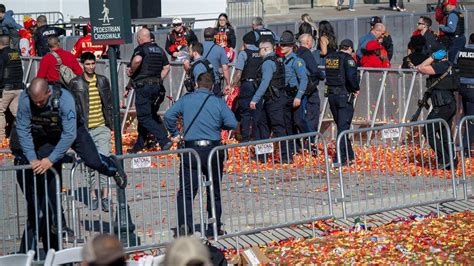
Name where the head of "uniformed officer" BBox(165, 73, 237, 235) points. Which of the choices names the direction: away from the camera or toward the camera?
away from the camera

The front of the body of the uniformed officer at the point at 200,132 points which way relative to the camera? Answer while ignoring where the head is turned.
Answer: away from the camera

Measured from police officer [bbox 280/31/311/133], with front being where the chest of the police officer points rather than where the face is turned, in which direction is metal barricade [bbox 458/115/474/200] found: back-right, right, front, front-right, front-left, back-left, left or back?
back-left

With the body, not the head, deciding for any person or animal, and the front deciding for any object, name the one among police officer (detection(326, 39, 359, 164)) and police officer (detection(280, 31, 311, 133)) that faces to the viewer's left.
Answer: police officer (detection(280, 31, 311, 133))

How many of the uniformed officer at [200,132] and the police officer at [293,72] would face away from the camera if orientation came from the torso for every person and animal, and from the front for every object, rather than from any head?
1

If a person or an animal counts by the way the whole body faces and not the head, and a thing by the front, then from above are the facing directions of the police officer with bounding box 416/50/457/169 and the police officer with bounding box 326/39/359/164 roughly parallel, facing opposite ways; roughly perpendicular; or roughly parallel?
roughly perpendicular

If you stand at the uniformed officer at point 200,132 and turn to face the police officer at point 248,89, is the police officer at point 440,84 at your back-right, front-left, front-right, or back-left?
front-right

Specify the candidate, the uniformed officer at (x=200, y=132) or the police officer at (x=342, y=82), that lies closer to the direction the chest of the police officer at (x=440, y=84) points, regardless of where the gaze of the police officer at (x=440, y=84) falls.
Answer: the police officer

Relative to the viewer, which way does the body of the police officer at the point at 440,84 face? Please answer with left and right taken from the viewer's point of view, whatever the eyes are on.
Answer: facing away from the viewer and to the left of the viewer

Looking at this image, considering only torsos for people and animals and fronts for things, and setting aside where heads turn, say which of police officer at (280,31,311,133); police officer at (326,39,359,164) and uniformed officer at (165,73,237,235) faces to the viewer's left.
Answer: police officer at (280,31,311,133)
